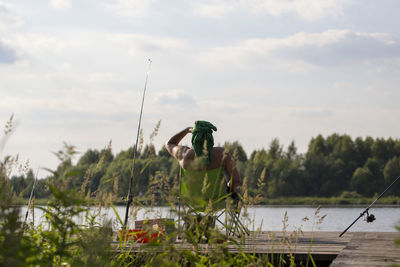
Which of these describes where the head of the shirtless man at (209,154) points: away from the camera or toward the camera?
away from the camera

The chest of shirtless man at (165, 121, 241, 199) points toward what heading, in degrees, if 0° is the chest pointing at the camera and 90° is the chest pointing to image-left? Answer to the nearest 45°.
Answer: approximately 180°
